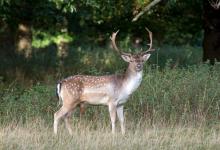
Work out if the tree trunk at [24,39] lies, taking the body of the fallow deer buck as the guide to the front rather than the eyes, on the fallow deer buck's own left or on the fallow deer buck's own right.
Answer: on the fallow deer buck's own left

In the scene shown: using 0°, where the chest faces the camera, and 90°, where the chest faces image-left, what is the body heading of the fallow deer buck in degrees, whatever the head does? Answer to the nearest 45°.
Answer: approximately 270°
